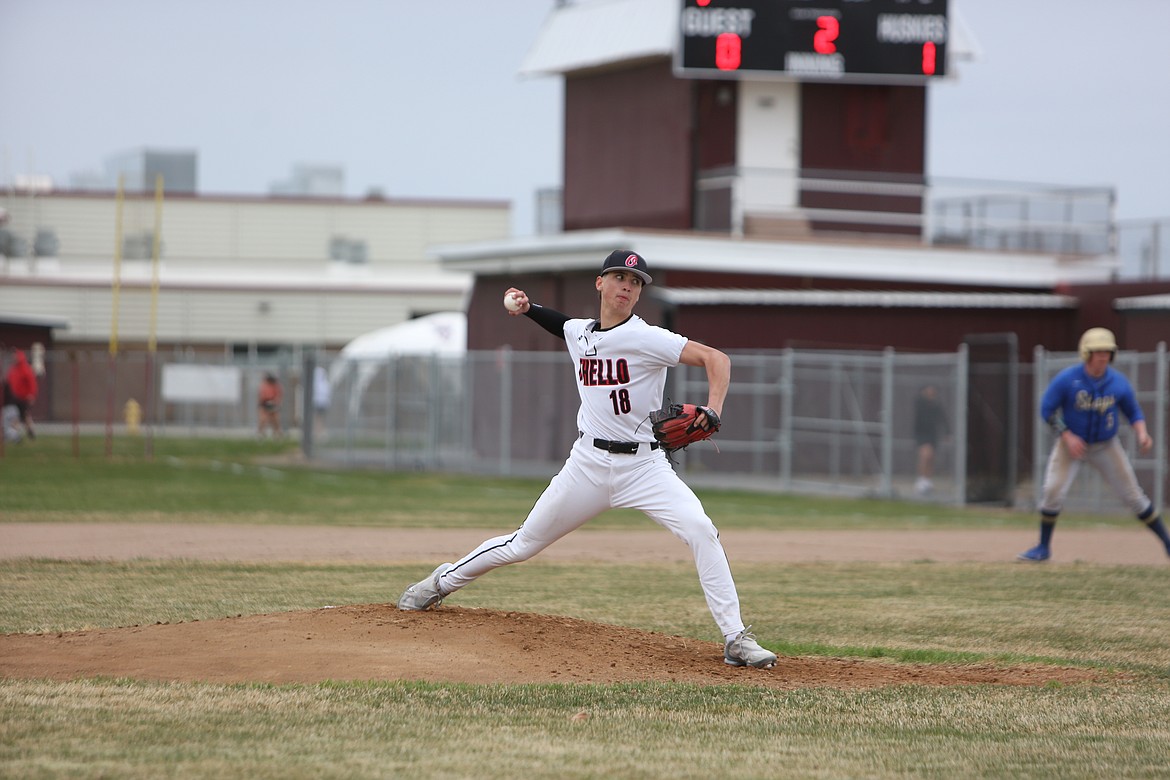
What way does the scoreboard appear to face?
toward the camera

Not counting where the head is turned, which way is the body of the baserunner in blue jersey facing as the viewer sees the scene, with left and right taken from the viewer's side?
facing the viewer

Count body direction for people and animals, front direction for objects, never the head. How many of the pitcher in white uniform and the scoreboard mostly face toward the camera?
2

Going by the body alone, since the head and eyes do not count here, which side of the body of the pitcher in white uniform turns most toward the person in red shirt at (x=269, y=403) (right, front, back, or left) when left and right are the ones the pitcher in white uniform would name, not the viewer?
back

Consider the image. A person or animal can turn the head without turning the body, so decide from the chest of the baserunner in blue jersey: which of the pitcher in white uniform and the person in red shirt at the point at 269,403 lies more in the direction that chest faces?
the pitcher in white uniform

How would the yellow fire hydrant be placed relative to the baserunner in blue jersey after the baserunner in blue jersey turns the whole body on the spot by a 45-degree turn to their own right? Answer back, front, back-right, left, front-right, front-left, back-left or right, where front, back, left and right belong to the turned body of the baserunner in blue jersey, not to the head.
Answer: right

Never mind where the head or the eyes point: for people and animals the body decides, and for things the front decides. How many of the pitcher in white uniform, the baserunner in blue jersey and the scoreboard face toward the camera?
3
